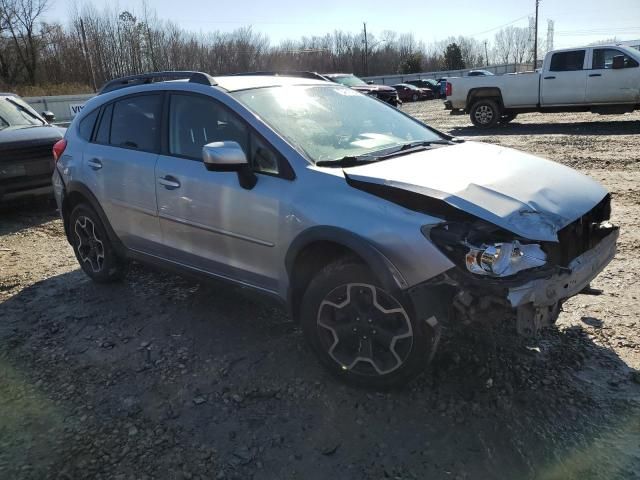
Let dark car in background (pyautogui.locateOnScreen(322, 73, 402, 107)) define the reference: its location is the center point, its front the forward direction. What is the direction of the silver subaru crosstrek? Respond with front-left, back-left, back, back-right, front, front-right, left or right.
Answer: front-right

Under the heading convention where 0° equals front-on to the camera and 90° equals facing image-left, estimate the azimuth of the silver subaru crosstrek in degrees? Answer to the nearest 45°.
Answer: approximately 315°

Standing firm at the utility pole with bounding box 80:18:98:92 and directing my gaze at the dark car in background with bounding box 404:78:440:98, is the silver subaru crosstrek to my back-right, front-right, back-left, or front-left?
front-right

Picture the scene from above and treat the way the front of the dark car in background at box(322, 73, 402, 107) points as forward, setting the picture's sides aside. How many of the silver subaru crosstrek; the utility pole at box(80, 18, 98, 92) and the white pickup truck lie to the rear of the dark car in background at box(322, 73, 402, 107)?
1

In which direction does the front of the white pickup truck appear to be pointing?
to the viewer's right

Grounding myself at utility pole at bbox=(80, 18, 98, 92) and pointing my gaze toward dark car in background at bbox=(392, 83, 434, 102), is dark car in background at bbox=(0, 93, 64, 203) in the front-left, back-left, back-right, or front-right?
front-right

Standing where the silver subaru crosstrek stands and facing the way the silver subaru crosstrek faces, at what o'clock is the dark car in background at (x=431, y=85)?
The dark car in background is roughly at 8 o'clock from the silver subaru crosstrek.

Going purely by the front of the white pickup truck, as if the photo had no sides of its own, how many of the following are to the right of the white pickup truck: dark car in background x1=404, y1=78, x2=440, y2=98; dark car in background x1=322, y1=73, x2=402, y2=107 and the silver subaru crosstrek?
1

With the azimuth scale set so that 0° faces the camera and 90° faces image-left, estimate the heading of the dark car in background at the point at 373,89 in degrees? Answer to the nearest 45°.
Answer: approximately 315°

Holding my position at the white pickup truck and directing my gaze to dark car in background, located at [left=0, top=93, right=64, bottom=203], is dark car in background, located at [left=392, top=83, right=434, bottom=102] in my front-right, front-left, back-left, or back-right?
back-right

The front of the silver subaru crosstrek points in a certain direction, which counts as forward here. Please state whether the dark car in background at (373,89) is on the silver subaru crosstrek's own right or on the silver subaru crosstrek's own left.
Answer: on the silver subaru crosstrek's own left

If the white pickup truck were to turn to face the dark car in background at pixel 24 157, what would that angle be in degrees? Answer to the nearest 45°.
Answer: approximately 135° to its right

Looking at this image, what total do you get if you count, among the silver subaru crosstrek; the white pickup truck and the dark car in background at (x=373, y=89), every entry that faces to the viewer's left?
0

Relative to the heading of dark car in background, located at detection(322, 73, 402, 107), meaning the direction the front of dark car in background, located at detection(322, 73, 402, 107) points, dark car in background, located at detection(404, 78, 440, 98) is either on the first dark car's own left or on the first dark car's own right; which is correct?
on the first dark car's own left

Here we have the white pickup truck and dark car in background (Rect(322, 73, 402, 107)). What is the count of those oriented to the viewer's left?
0
